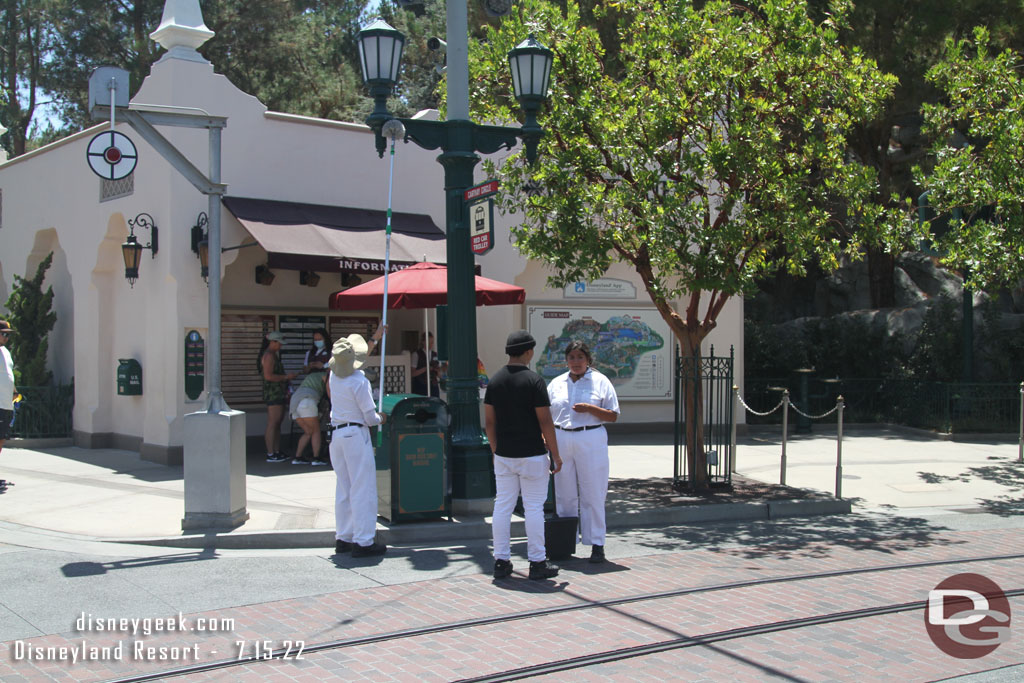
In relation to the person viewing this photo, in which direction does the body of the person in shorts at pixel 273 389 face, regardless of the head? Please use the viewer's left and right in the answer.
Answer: facing to the right of the viewer

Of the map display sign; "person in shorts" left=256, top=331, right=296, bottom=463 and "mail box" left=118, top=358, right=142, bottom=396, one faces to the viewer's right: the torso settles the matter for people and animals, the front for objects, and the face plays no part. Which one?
the person in shorts

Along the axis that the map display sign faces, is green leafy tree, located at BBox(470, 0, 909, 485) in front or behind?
in front

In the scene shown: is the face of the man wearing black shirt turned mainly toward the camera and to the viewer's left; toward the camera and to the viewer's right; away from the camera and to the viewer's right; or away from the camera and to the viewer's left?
away from the camera and to the viewer's right

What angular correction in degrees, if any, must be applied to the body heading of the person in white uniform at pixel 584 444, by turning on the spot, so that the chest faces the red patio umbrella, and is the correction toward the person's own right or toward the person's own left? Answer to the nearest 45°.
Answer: approximately 135° to the person's own right

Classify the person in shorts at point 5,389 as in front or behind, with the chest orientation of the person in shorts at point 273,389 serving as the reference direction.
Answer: behind

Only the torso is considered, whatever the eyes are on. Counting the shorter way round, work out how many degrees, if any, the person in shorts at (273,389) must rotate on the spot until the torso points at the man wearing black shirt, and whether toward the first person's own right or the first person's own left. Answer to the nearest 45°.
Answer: approximately 90° to the first person's own right

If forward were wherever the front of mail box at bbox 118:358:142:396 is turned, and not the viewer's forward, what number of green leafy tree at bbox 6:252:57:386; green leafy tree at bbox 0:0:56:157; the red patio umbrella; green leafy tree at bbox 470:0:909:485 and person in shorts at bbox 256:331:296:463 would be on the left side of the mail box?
3

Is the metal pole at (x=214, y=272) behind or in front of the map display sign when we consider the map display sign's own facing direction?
in front

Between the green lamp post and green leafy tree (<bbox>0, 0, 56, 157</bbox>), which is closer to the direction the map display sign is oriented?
the green lamp post

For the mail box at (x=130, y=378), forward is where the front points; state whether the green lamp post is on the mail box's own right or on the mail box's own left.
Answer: on the mail box's own left

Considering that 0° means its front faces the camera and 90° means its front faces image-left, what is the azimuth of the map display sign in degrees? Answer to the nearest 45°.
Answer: approximately 0°

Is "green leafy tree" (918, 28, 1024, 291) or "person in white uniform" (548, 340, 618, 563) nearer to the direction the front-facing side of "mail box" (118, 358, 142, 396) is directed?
the person in white uniform
